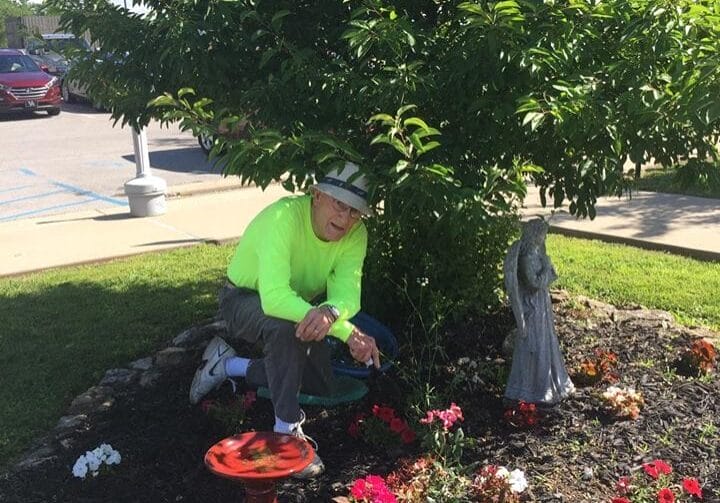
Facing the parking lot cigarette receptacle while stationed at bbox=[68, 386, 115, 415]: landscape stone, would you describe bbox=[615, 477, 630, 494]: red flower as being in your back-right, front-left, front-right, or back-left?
back-right

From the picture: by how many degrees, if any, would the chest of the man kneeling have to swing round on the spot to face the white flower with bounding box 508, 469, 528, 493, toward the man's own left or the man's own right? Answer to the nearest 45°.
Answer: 0° — they already face it

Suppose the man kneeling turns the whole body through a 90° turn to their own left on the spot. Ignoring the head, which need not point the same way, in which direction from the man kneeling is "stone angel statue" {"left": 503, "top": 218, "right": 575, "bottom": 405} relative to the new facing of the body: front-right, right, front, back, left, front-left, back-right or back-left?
front-right

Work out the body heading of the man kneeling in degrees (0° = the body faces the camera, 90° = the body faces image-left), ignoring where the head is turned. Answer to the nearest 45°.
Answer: approximately 315°

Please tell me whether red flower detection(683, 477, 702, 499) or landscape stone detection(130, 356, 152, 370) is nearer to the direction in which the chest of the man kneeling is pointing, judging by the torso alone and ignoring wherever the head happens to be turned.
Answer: the red flower

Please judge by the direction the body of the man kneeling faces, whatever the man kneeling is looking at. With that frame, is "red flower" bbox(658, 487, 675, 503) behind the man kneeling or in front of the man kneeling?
in front

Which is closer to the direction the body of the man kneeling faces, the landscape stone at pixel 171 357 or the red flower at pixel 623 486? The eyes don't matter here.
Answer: the red flower
